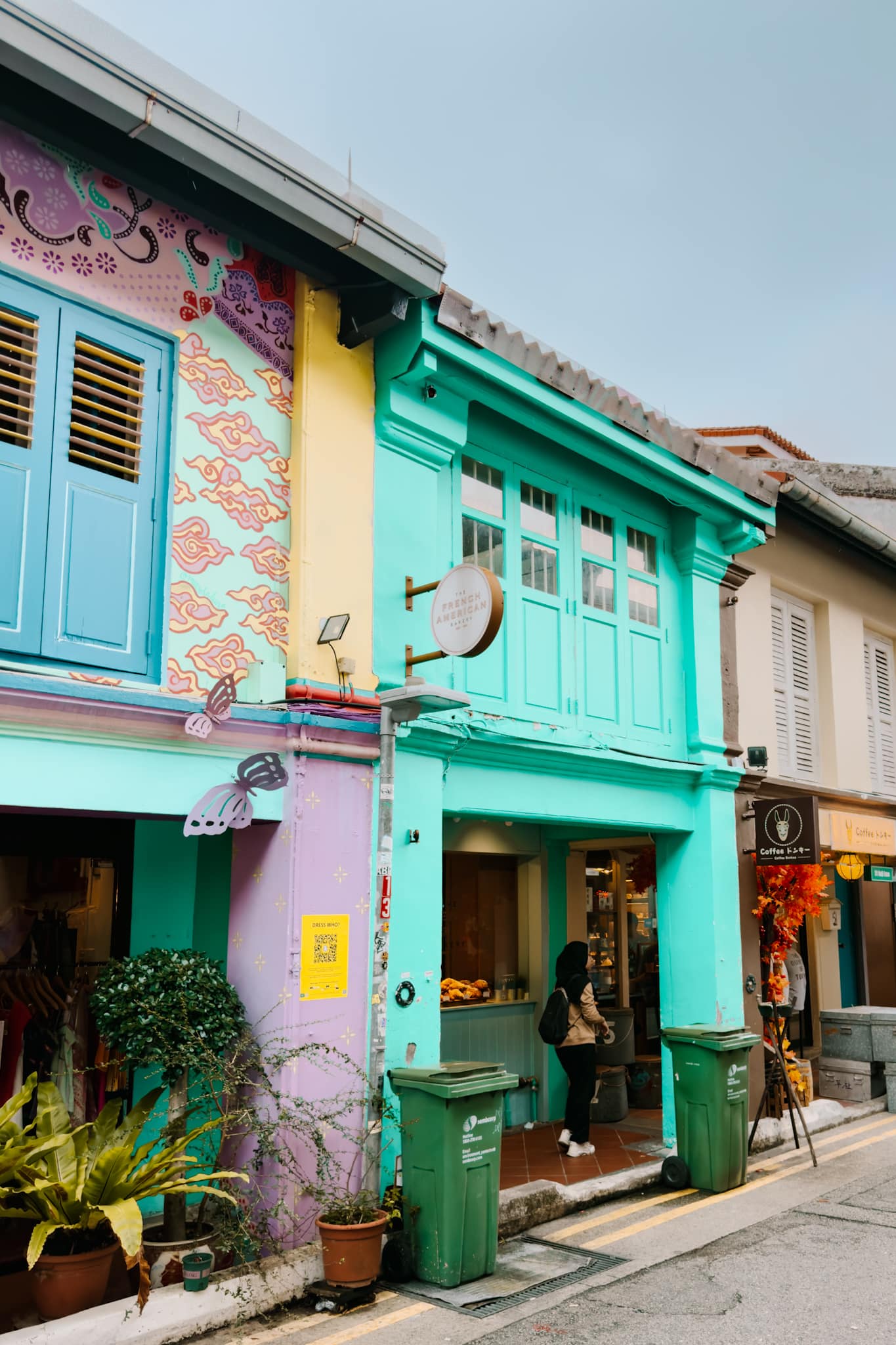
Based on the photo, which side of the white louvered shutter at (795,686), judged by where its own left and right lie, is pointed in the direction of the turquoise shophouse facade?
right

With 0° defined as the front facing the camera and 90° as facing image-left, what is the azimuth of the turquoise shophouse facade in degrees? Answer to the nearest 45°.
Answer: approximately 315°

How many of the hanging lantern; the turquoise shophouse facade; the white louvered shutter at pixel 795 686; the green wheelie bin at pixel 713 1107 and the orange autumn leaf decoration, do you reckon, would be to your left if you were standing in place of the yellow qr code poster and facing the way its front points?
5

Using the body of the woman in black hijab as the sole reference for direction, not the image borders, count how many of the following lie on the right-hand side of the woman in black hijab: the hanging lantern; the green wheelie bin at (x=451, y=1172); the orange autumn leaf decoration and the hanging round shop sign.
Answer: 2

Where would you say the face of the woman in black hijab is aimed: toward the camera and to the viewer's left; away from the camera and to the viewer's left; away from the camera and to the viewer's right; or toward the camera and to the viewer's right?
away from the camera and to the viewer's right

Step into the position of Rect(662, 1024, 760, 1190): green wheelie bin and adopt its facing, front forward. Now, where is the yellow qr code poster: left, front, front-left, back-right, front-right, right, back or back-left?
right

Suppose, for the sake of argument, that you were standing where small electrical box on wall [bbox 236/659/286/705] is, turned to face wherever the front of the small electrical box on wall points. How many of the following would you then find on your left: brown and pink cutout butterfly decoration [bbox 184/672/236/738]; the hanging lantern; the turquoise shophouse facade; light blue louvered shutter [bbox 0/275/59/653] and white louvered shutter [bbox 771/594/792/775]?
3

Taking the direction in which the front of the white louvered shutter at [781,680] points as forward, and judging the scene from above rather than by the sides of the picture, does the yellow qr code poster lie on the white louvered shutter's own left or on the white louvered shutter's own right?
on the white louvered shutter's own right

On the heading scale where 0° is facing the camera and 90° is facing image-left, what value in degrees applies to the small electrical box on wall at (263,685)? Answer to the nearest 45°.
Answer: approximately 315°
